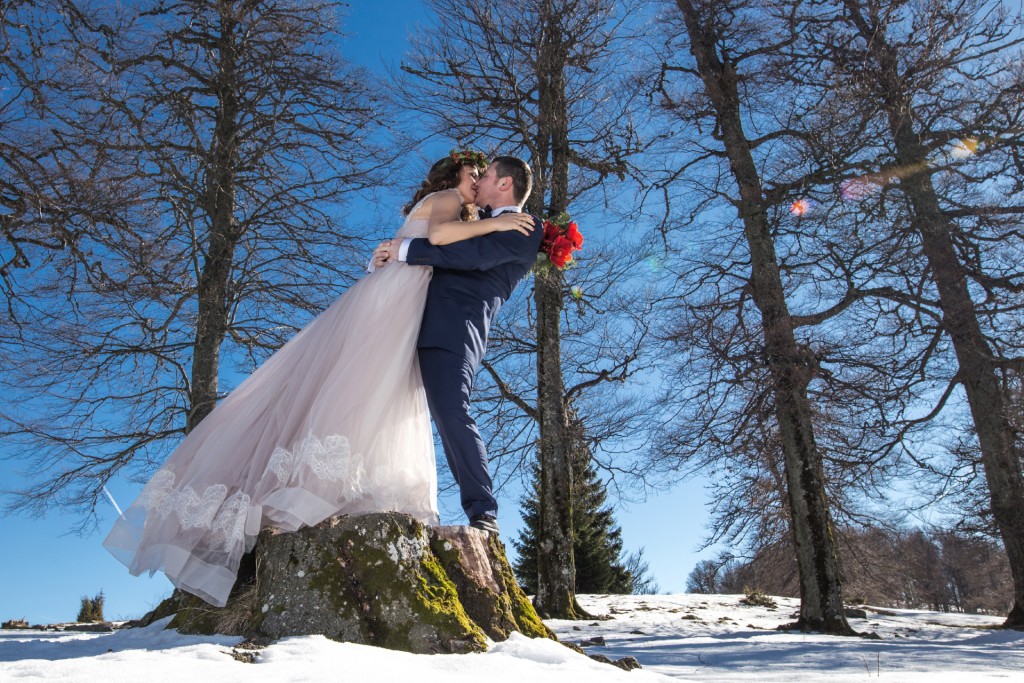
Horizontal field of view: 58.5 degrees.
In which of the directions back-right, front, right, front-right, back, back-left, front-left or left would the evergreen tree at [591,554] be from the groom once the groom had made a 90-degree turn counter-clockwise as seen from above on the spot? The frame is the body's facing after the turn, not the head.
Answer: back

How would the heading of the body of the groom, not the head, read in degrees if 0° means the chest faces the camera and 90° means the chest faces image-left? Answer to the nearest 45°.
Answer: approximately 90°

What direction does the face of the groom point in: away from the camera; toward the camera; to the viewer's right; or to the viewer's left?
to the viewer's left

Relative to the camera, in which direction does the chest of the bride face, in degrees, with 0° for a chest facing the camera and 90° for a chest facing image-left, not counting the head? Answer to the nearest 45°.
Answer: approximately 270°

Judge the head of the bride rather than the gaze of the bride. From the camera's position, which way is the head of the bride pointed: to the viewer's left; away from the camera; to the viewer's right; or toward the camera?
to the viewer's right
